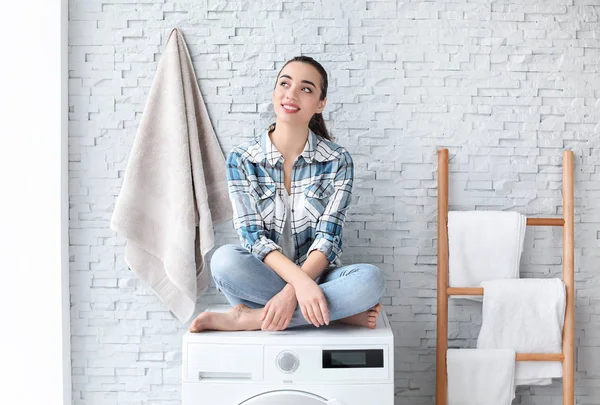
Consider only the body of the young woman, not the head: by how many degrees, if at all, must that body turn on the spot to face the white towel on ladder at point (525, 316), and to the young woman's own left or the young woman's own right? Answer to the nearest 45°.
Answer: approximately 90° to the young woman's own left

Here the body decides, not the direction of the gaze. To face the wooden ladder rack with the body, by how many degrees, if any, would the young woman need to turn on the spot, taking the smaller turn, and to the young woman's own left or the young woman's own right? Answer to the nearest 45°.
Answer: approximately 90° to the young woman's own left

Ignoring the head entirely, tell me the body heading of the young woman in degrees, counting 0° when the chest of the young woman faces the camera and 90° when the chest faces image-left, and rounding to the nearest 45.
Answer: approximately 0°

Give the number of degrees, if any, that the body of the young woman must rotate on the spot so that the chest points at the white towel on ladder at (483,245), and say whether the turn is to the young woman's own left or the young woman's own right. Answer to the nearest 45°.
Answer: approximately 90° to the young woman's own left

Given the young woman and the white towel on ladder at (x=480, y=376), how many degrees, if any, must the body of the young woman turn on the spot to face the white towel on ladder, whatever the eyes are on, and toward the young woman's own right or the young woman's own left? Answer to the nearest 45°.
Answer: approximately 90° to the young woman's own left
